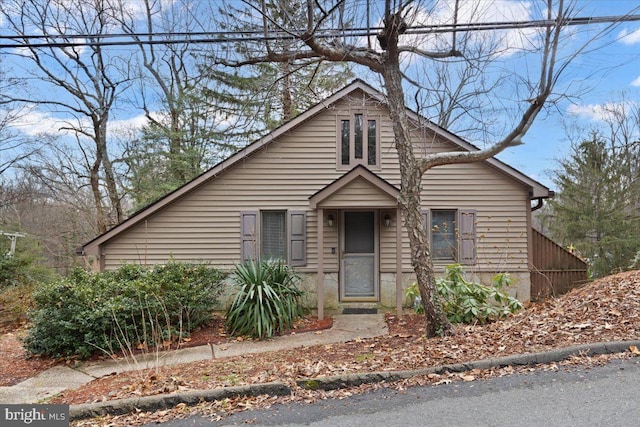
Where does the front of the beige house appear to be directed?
toward the camera

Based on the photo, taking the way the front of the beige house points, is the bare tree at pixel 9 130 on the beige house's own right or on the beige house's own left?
on the beige house's own right

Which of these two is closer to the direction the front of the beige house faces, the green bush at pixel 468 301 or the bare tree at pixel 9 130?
the green bush

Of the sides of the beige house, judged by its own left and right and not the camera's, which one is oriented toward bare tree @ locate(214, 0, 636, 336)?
front

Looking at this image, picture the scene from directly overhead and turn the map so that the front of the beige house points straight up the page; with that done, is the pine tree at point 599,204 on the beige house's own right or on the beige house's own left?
on the beige house's own left

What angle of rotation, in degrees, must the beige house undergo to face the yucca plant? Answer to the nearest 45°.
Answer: approximately 45° to its right

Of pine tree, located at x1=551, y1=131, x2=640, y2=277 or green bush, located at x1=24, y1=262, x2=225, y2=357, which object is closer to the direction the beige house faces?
the green bush
